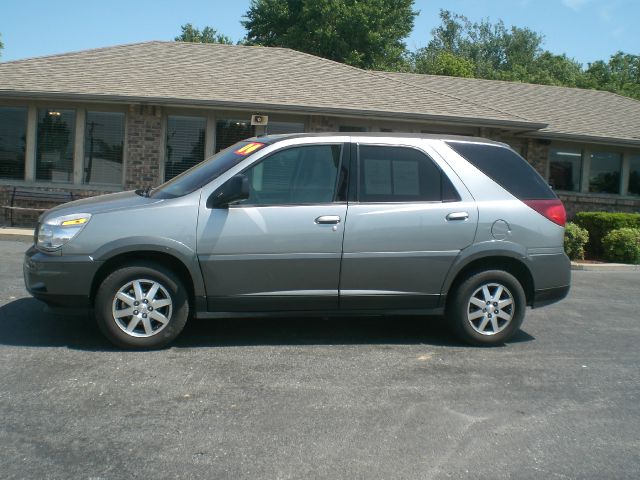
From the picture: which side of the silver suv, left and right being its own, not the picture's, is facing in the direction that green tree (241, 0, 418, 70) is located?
right

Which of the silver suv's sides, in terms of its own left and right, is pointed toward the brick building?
right

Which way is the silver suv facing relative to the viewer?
to the viewer's left

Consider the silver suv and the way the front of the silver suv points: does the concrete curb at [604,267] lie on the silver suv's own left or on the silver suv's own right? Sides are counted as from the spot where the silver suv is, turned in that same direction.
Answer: on the silver suv's own right

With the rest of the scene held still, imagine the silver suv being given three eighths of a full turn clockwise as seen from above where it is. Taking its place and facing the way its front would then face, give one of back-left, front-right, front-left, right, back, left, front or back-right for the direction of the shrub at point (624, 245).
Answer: front

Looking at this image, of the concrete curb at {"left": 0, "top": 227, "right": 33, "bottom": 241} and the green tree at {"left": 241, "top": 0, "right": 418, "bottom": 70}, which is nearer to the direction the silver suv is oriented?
the concrete curb

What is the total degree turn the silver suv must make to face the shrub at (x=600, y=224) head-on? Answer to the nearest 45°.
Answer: approximately 135° to its right

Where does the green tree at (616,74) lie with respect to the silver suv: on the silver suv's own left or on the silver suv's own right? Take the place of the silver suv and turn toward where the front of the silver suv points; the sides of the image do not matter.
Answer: on the silver suv's own right

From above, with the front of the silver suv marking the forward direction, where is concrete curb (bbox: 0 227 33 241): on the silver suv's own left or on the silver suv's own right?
on the silver suv's own right
